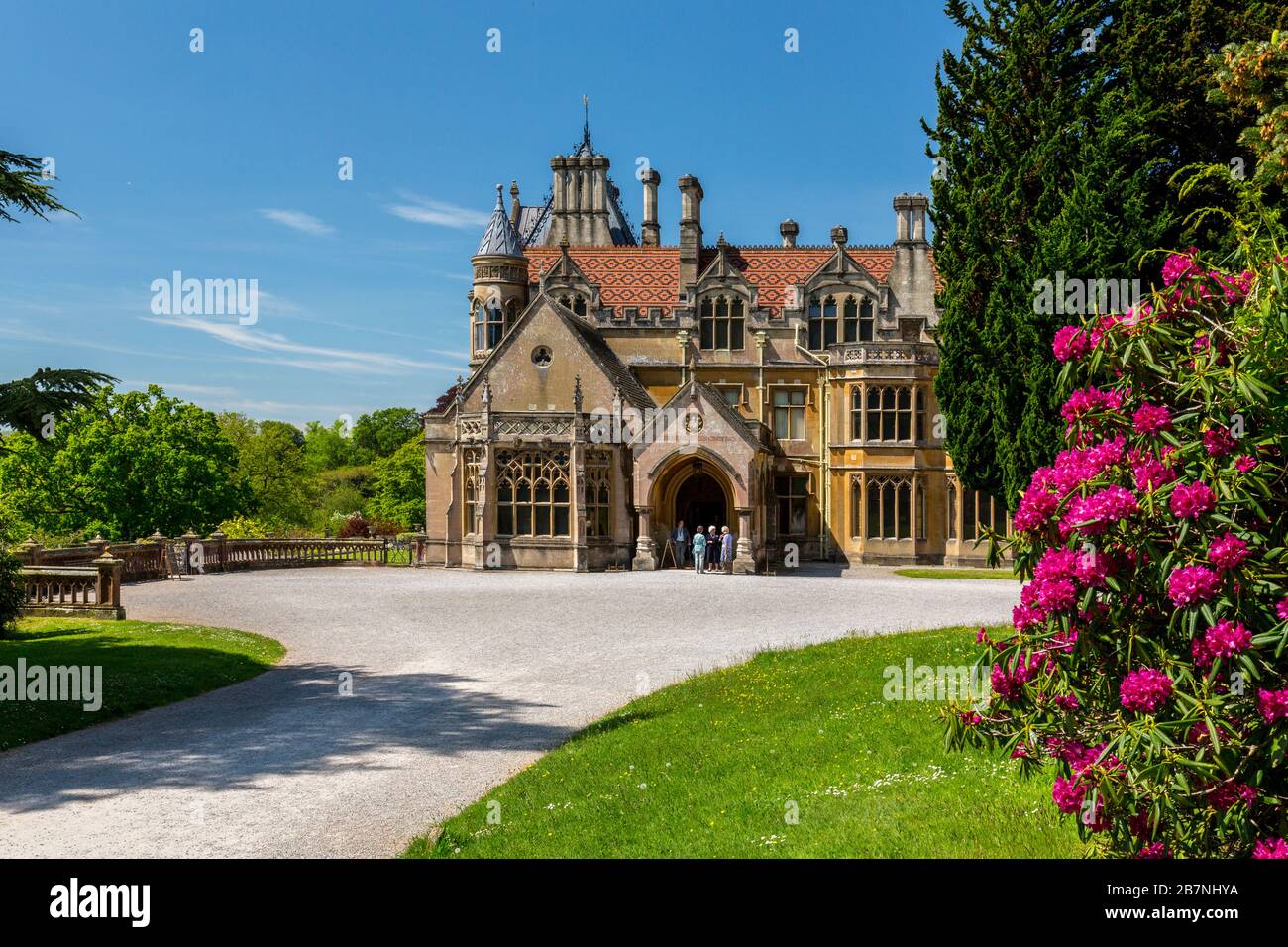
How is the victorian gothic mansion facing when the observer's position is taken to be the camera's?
facing the viewer

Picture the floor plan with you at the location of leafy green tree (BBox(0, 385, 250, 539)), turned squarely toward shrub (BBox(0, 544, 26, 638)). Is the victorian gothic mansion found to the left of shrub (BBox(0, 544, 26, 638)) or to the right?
left

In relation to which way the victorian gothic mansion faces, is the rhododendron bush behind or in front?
in front

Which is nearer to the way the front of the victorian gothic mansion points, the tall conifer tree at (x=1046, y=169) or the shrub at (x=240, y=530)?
the tall conifer tree

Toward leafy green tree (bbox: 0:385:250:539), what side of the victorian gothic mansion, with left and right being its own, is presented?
right

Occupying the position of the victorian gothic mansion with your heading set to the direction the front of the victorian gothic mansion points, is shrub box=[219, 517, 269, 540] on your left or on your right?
on your right

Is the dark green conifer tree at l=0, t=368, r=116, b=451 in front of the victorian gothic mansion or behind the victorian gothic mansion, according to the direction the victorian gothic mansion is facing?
in front

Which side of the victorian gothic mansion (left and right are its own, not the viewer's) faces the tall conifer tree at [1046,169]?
left

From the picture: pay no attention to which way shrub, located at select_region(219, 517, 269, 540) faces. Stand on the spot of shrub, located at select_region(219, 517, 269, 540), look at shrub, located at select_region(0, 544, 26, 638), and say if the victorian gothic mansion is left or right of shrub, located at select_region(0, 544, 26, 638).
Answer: left
